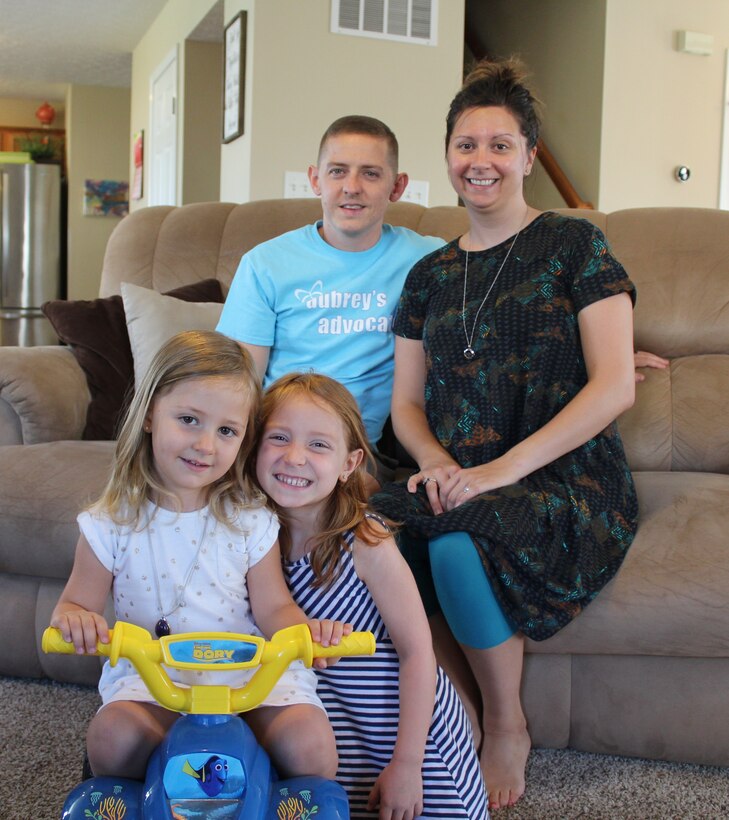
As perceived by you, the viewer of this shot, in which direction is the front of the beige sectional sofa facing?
facing the viewer

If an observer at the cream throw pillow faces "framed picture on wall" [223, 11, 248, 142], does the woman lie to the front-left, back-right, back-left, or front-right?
back-right

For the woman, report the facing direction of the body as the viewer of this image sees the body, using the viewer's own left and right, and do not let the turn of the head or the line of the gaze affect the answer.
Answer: facing the viewer and to the left of the viewer

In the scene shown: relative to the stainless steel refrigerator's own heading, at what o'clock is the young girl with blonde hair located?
The young girl with blonde hair is roughly at 12 o'clock from the stainless steel refrigerator.

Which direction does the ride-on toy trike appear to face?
toward the camera

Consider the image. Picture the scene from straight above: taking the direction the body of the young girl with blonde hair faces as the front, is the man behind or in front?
behind

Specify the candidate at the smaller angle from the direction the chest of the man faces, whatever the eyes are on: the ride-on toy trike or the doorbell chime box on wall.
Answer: the ride-on toy trike
